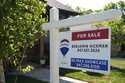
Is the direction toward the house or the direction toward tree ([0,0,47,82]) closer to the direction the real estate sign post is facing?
the tree

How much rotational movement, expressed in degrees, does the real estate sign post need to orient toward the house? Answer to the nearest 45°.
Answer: approximately 135° to its right

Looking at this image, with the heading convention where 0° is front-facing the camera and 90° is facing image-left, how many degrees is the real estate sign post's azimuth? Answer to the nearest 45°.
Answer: approximately 45°

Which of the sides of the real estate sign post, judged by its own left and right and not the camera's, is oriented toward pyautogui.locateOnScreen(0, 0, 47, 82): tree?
right
